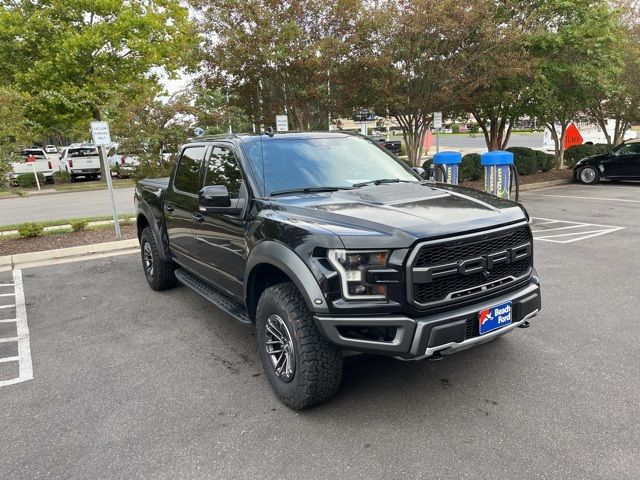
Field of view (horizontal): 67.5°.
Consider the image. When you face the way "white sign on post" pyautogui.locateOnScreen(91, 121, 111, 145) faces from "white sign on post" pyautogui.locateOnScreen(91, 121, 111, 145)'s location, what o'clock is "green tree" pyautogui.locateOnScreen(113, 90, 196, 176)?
The green tree is roughly at 7 o'clock from the white sign on post.

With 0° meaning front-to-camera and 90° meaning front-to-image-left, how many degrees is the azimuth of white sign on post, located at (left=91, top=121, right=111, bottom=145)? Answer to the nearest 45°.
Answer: approximately 0°

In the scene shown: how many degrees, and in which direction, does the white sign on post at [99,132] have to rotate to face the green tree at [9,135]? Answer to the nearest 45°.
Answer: approximately 135° to its right

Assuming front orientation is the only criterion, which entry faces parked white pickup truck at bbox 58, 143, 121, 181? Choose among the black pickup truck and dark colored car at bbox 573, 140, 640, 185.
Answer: the dark colored car

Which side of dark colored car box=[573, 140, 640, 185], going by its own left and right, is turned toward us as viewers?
left

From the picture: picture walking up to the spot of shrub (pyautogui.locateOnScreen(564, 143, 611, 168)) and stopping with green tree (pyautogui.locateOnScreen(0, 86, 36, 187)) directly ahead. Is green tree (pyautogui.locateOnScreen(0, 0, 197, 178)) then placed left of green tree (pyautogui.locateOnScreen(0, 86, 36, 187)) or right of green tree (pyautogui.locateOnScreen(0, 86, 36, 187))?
right

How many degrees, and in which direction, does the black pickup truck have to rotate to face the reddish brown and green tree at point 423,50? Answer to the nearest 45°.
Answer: approximately 135° to its left

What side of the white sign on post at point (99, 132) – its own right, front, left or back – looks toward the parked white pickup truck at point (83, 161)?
back
